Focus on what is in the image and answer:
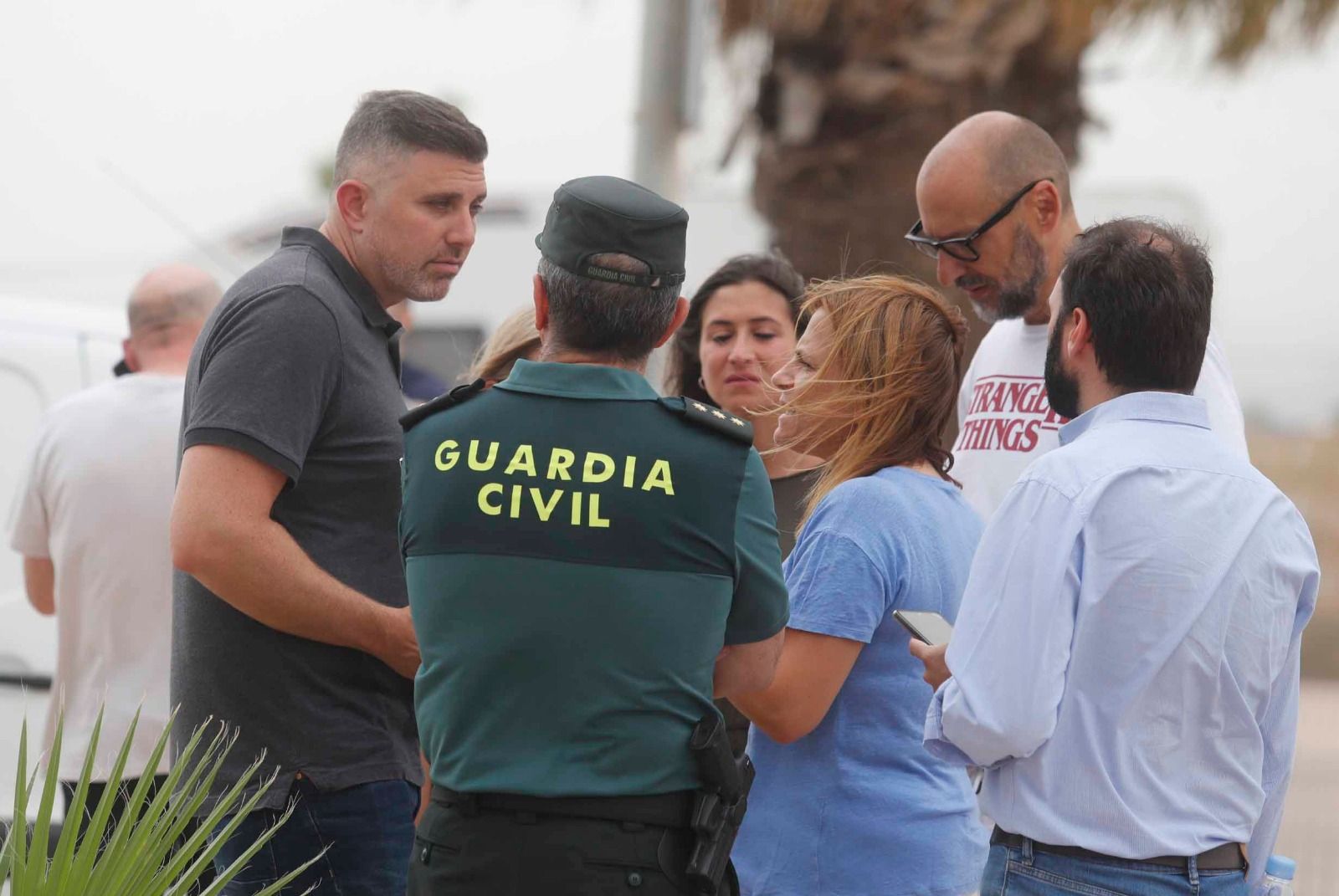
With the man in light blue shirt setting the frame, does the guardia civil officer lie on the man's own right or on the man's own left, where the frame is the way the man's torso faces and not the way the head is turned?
on the man's own left

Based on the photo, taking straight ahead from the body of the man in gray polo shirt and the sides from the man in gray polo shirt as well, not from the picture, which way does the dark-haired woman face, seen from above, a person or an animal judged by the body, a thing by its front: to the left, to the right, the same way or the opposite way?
to the right

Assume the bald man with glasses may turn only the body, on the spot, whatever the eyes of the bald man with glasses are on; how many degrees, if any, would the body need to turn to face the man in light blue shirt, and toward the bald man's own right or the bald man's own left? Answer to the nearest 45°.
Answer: approximately 45° to the bald man's own left

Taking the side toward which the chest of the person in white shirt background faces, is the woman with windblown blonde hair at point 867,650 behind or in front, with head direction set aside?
behind

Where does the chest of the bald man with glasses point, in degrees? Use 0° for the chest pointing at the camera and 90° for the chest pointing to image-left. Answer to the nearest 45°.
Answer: approximately 45°

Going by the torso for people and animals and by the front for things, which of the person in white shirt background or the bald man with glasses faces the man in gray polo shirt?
the bald man with glasses

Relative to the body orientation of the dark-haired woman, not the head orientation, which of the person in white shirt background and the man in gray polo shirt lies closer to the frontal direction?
the man in gray polo shirt

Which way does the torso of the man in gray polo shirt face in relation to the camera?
to the viewer's right

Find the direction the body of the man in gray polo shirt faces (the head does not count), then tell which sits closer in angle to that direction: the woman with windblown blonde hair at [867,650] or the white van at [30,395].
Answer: the woman with windblown blonde hair

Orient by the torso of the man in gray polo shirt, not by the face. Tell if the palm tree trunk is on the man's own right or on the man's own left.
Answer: on the man's own left

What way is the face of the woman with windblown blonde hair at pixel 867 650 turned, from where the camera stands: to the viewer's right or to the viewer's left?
to the viewer's left

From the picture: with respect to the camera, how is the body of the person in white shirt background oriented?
away from the camera

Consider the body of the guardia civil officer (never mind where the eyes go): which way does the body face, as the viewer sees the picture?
away from the camera
